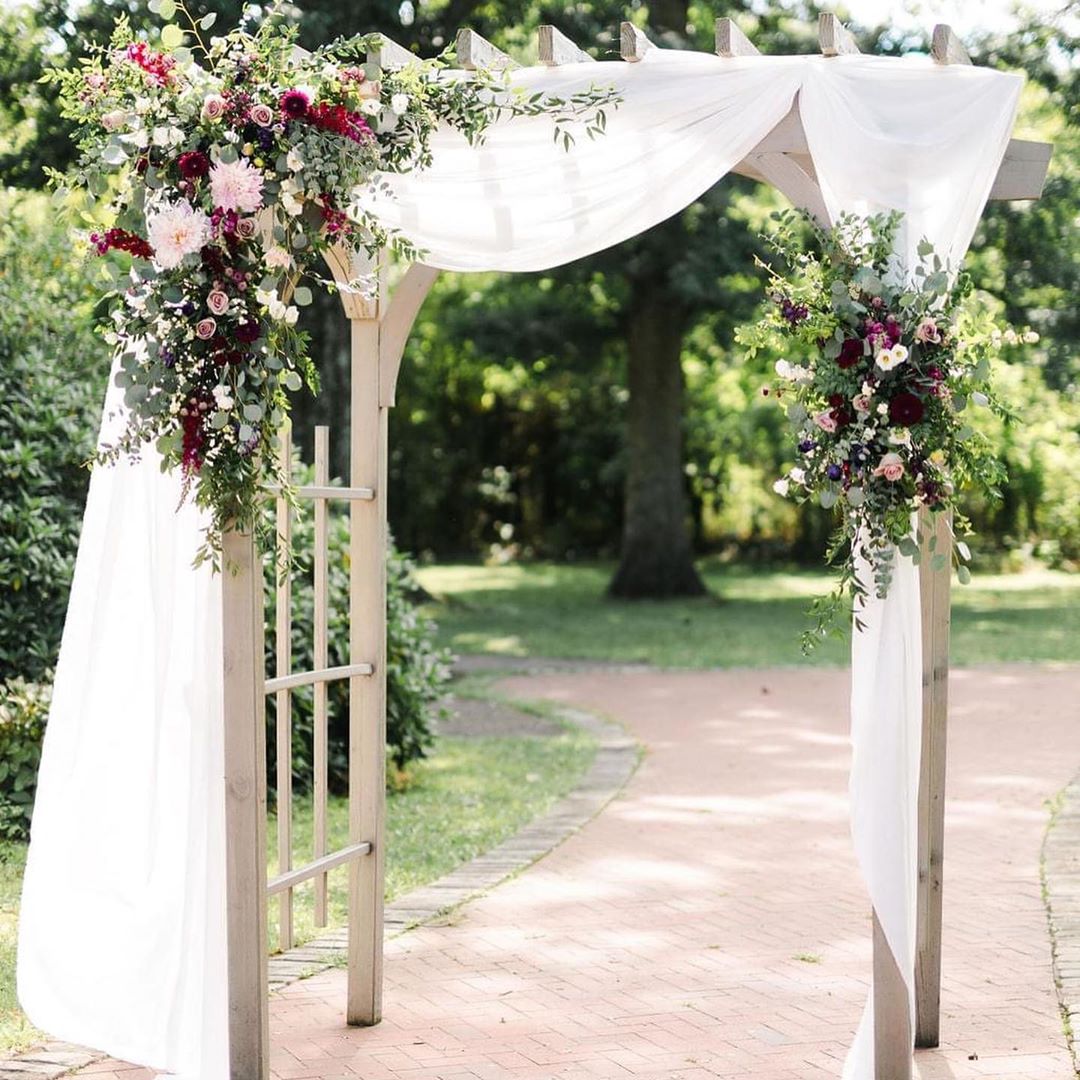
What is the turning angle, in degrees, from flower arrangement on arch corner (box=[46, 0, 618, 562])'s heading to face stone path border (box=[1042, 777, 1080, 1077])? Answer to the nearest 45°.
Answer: approximately 135° to its left

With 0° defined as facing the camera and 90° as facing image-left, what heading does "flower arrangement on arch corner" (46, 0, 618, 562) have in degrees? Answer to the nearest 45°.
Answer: approximately 0°

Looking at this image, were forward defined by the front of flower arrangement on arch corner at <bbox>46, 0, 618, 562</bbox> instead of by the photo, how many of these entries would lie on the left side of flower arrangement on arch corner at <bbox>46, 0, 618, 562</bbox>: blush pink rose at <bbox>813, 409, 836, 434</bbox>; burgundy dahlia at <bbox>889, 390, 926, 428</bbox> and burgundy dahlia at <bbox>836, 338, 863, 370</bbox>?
3

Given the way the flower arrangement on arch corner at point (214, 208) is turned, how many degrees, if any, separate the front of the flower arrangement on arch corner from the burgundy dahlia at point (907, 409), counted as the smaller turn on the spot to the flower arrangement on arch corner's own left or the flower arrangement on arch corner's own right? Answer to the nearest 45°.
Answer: approximately 90° to the flower arrangement on arch corner's own left

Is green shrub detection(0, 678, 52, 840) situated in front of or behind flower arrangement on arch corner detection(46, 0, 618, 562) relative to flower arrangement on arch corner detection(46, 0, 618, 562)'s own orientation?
behind

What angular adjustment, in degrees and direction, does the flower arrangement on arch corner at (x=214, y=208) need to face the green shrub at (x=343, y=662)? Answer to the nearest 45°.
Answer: approximately 180°

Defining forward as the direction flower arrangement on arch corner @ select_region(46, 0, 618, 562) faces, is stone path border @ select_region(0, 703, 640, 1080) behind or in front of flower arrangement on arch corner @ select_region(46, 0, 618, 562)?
behind

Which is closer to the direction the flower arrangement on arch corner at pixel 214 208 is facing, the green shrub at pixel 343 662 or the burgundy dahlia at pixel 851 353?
the burgundy dahlia
